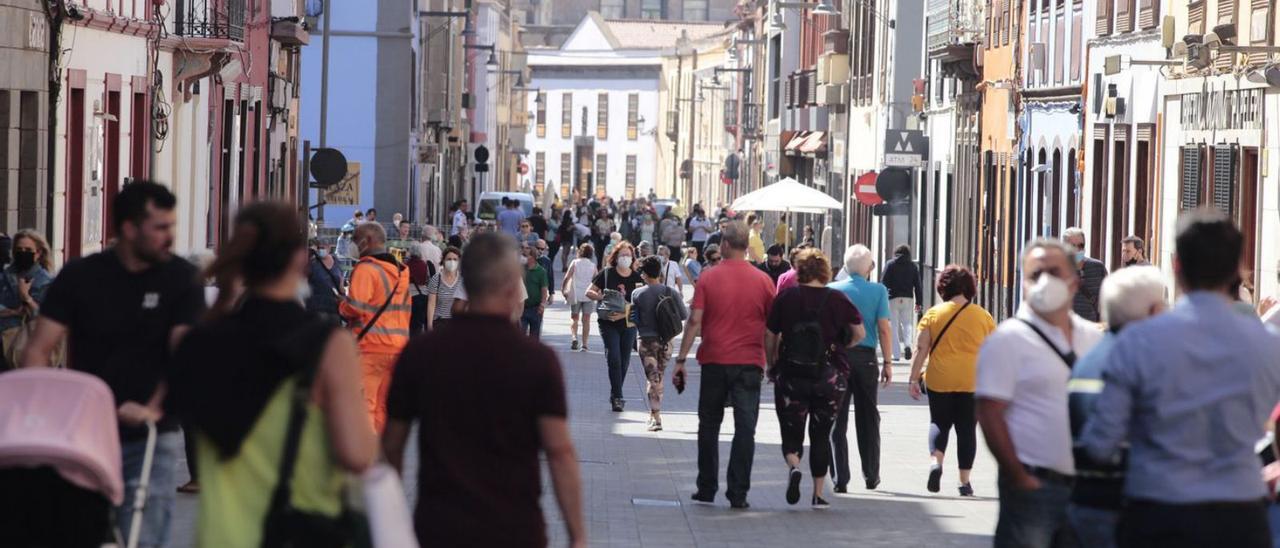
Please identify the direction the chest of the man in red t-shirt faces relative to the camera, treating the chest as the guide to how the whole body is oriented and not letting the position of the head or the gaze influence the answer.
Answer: away from the camera

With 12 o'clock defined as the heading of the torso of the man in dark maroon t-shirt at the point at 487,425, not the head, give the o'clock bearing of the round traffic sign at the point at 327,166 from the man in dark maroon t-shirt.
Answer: The round traffic sign is roughly at 12 o'clock from the man in dark maroon t-shirt.

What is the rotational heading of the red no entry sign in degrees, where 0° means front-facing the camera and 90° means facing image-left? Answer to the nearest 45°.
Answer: approximately 0°

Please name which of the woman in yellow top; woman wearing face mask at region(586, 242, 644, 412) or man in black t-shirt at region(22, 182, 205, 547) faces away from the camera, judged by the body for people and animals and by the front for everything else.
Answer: the woman in yellow top

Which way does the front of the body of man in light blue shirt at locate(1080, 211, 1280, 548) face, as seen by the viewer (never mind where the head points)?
away from the camera

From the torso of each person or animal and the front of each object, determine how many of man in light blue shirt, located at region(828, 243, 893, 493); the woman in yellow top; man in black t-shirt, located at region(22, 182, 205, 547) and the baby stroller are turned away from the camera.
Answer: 2

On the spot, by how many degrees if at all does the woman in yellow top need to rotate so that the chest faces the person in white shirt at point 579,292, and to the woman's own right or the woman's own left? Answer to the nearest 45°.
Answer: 0° — they already face them

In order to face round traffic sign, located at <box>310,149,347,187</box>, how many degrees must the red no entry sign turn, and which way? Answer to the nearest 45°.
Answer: approximately 45° to its right

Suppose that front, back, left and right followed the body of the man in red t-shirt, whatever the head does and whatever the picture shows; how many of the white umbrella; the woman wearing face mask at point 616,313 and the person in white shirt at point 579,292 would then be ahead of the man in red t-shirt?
3

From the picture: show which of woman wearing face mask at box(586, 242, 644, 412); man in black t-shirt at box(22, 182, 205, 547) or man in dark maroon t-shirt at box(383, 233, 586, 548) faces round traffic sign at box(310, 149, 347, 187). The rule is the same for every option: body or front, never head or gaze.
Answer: man in dark maroon t-shirt at box(383, 233, 586, 548)

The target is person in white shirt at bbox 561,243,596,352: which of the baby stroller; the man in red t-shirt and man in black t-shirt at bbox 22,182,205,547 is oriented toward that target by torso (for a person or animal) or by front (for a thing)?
the man in red t-shirt

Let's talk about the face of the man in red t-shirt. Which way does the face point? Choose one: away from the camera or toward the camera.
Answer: away from the camera

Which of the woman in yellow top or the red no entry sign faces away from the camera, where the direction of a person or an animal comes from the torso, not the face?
the woman in yellow top
